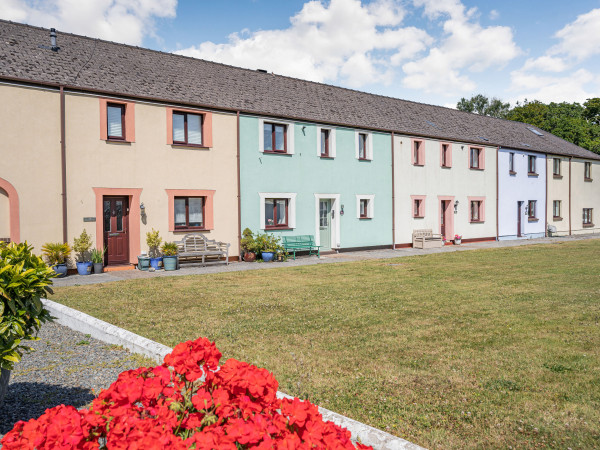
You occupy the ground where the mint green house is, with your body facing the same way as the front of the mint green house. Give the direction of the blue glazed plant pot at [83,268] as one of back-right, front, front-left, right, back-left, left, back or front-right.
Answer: right

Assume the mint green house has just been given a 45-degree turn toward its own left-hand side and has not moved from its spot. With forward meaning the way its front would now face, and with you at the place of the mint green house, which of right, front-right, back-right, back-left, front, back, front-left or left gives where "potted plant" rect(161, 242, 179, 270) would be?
back-right

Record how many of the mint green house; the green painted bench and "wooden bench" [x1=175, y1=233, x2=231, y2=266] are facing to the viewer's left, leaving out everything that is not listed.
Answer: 0

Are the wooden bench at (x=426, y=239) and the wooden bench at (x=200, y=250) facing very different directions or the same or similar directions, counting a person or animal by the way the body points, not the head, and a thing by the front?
same or similar directions

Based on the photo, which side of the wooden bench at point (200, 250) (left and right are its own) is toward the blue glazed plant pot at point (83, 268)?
right

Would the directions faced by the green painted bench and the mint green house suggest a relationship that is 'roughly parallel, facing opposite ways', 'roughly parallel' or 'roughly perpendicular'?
roughly parallel

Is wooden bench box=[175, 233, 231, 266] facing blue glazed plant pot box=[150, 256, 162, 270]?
no

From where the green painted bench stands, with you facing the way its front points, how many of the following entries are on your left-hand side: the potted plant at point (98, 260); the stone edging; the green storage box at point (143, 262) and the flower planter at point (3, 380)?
0

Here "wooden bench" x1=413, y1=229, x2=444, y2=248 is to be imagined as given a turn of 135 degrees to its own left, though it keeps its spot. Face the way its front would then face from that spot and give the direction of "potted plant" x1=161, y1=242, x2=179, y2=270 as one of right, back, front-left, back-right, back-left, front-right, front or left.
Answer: back-left

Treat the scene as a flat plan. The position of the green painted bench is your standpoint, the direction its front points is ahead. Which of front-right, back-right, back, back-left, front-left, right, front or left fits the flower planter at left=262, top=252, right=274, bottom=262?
right

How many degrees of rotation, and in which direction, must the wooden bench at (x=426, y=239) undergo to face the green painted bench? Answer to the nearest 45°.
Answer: approximately 90° to its right

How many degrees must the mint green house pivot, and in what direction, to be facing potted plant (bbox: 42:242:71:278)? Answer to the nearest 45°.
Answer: approximately 90° to its right

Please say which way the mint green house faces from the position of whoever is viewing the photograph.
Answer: facing the viewer and to the right of the viewer

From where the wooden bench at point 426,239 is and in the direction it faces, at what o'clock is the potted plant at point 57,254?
The potted plant is roughly at 3 o'clock from the wooden bench.

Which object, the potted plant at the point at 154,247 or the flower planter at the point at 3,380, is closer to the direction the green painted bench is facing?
the flower planter

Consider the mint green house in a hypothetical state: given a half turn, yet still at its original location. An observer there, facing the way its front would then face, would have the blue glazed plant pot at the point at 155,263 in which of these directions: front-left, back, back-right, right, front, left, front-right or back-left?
left

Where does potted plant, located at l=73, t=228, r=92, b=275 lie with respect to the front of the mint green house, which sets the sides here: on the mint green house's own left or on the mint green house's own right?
on the mint green house's own right

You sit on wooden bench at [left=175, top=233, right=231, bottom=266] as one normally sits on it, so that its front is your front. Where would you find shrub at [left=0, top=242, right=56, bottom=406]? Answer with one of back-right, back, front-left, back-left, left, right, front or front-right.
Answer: front-right

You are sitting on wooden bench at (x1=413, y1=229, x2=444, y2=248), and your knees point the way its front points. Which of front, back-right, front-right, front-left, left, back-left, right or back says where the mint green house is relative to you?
right

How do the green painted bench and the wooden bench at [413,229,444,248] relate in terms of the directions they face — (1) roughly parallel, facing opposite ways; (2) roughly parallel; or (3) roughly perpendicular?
roughly parallel

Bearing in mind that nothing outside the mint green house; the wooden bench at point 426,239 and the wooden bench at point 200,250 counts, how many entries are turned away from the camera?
0

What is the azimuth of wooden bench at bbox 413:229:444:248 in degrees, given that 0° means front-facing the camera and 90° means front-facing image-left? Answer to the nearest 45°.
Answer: approximately 315°

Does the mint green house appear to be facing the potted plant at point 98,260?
no
